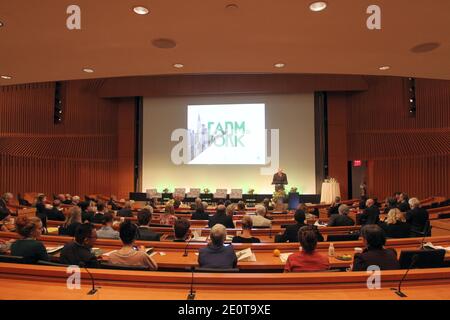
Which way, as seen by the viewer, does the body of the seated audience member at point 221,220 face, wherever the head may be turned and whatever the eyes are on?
away from the camera

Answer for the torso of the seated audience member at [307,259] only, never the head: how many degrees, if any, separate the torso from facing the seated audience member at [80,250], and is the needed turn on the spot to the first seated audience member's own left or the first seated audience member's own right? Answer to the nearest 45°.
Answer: approximately 90° to the first seated audience member's own left

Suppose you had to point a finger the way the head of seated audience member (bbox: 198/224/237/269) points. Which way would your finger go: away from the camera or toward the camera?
away from the camera

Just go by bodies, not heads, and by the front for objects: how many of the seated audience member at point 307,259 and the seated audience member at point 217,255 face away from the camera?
2

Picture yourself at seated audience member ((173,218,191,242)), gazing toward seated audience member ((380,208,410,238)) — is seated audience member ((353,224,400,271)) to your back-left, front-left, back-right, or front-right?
front-right

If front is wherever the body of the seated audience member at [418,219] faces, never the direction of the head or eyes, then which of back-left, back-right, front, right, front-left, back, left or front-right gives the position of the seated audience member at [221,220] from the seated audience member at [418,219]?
left

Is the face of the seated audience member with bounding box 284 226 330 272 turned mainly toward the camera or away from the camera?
away from the camera

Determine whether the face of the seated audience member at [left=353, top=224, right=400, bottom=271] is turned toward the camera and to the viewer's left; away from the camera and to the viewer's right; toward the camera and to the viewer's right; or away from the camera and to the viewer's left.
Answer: away from the camera and to the viewer's left

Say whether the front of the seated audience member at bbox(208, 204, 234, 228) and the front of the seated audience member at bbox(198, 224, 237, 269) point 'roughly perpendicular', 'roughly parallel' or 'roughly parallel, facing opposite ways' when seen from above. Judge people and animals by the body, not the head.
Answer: roughly parallel

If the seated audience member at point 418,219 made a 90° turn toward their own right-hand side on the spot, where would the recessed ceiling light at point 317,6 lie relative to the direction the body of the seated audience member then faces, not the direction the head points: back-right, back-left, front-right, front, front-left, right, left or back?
back-right

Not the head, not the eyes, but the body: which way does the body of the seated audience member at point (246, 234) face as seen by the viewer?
away from the camera

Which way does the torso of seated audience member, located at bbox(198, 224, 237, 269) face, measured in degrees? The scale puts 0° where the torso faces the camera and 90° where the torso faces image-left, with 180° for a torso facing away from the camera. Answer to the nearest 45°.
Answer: approximately 180°

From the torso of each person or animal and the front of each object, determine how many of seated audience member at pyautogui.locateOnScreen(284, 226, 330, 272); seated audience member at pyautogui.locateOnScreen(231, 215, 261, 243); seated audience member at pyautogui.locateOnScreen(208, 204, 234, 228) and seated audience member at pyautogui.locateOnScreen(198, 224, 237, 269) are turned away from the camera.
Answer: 4

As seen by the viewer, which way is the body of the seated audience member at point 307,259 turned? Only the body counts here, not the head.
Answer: away from the camera

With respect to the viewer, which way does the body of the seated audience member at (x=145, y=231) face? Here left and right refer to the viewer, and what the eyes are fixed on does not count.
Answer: facing away from the viewer and to the right of the viewer

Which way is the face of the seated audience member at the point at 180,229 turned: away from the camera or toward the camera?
away from the camera
